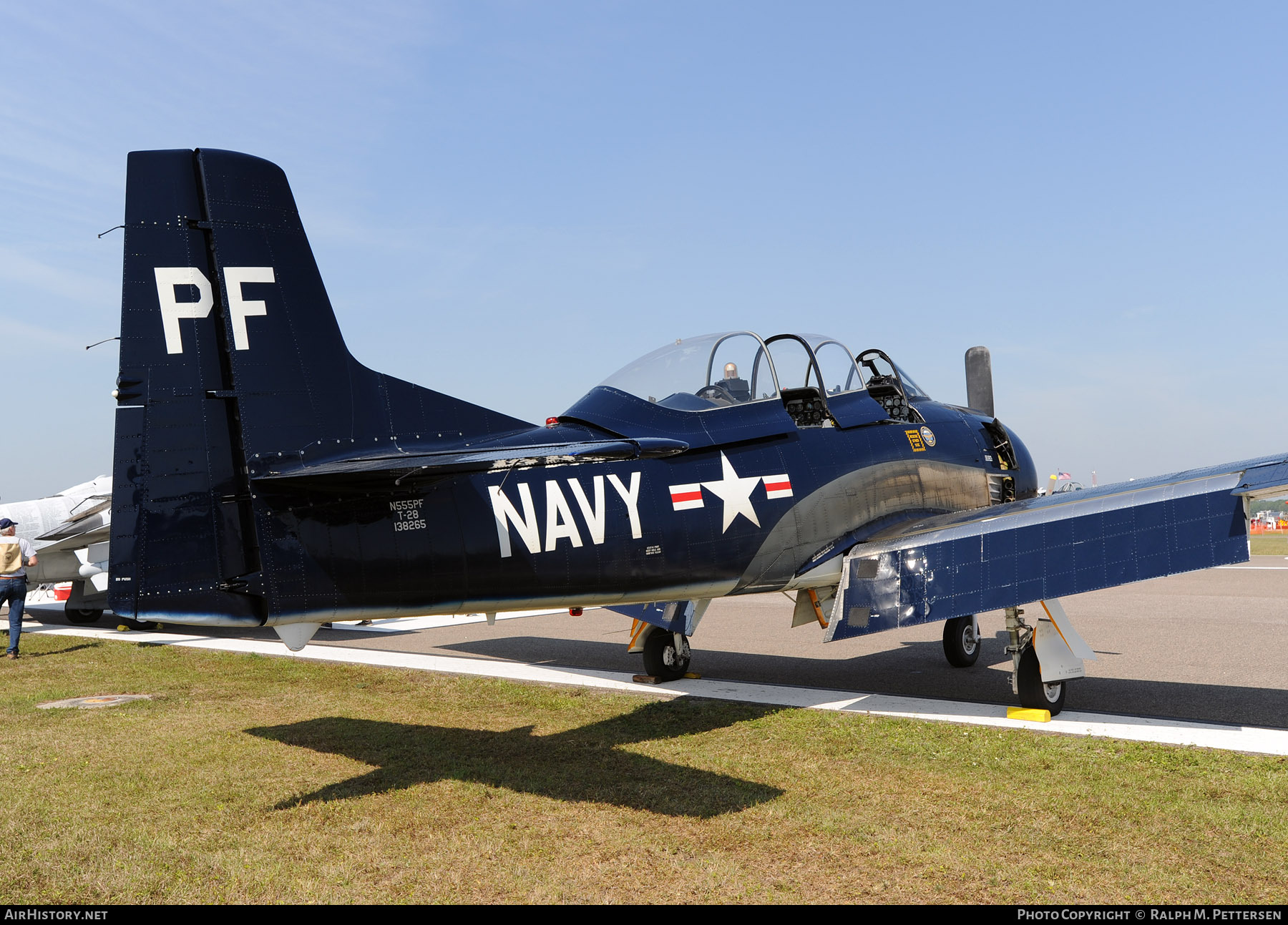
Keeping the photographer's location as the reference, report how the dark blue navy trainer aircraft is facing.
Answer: facing away from the viewer and to the right of the viewer

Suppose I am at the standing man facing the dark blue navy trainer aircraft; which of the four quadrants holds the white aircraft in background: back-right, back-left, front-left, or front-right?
back-left

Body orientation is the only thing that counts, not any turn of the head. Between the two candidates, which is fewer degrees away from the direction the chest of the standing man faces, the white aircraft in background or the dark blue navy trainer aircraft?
the white aircraft in background

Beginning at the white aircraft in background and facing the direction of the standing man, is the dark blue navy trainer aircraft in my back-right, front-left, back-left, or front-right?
front-left

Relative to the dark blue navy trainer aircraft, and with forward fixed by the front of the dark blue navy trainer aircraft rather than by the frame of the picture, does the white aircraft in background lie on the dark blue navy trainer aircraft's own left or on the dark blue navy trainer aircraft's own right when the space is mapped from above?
on the dark blue navy trainer aircraft's own left

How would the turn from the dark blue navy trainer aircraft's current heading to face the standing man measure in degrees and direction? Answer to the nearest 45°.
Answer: approximately 90° to its left
